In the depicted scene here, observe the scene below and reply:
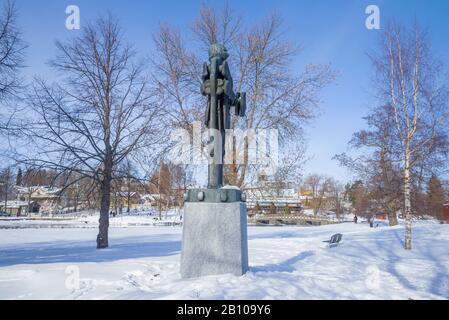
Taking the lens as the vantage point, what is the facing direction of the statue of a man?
facing the viewer and to the left of the viewer

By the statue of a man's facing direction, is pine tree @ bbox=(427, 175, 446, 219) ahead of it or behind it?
behind
